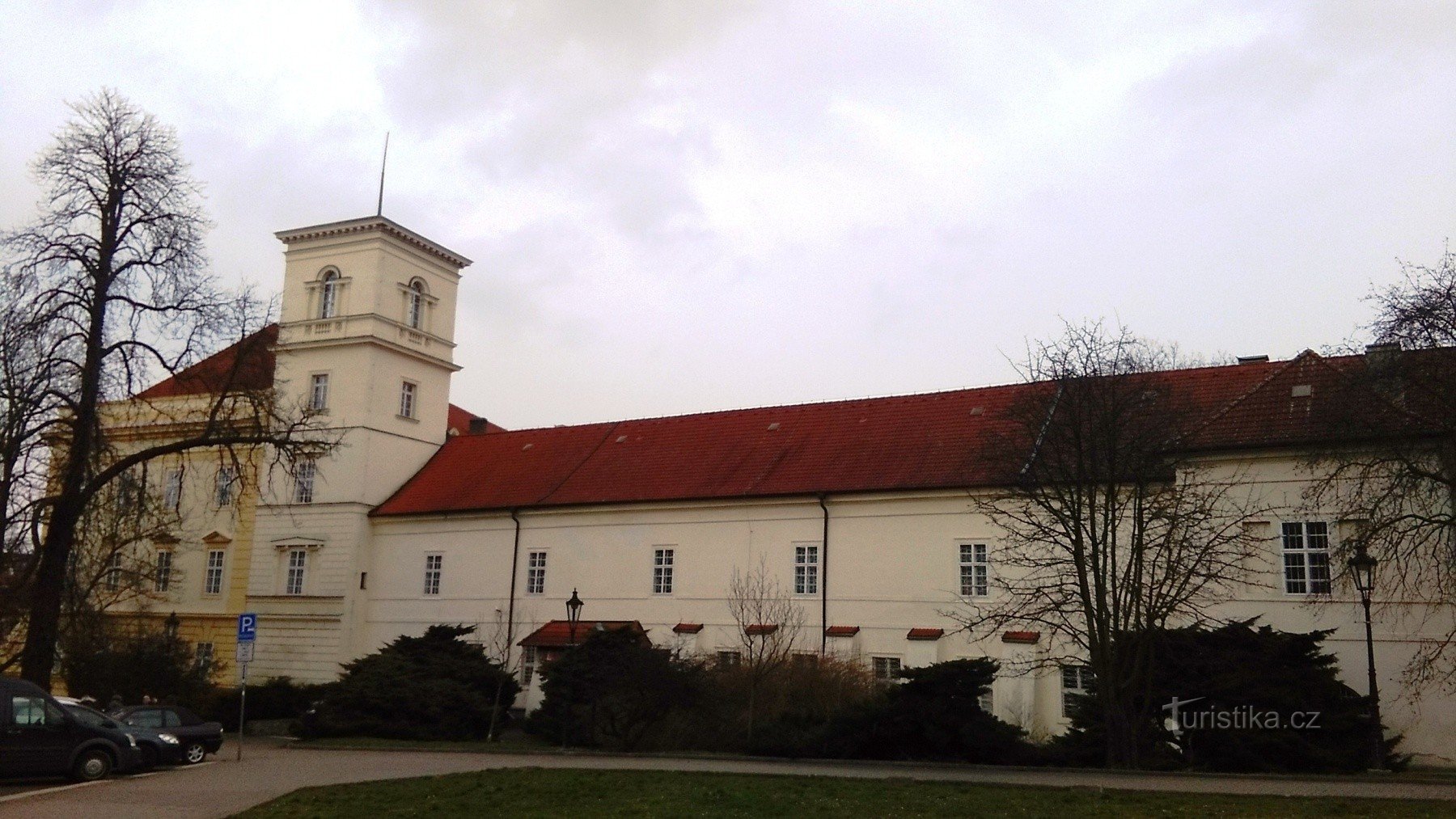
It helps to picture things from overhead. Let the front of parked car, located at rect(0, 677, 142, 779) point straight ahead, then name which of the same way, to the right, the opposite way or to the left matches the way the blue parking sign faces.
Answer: to the right

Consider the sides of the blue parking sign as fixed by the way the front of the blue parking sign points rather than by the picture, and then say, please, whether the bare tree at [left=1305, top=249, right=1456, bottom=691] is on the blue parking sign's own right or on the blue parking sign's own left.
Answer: on the blue parking sign's own left

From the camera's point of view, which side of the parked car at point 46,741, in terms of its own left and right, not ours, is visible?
right

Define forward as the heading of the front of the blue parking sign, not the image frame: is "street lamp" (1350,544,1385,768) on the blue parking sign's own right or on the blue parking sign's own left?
on the blue parking sign's own left

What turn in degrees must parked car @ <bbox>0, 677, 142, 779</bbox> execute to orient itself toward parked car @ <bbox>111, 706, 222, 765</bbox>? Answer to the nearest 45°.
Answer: approximately 45° to its left

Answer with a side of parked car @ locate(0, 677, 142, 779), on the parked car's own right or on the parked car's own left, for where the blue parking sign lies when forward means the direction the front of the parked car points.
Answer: on the parked car's own left

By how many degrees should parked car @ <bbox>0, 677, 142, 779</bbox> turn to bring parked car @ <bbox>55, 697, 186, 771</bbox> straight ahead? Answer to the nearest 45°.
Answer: approximately 45° to its left

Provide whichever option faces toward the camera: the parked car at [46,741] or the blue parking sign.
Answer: the blue parking sign

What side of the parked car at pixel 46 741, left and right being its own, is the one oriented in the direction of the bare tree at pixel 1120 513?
front

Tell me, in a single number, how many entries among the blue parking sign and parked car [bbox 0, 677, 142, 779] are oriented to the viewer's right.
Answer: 1

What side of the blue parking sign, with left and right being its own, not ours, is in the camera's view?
front
